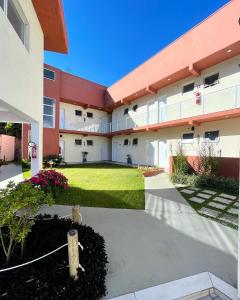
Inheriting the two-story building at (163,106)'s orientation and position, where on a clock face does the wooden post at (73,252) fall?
The wooden post is roughly at 11 o'clock from the two-story building.

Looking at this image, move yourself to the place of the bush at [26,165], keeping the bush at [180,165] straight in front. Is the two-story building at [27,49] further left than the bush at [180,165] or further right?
right

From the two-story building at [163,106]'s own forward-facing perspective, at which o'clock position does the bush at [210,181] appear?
The bush is roughly at 10 o'clock from the two-story building.

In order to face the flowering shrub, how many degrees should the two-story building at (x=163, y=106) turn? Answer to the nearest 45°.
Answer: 0° — it already faces it

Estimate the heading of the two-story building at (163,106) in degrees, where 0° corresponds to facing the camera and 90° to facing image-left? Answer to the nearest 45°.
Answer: approximately 45°
